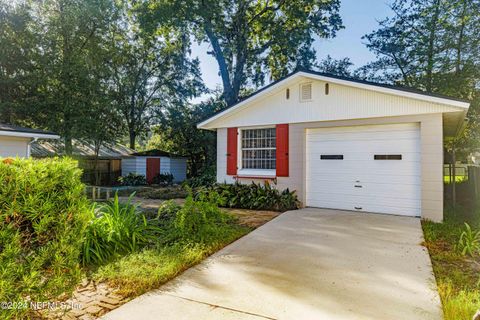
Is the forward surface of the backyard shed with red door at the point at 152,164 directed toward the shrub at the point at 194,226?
yes

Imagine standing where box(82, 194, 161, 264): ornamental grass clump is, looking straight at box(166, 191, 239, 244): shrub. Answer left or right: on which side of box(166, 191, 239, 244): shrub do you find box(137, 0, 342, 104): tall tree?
left

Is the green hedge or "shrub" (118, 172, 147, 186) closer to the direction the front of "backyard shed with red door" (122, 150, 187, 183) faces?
the green hedge

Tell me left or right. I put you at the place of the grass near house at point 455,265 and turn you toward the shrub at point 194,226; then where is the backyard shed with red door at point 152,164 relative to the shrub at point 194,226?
right

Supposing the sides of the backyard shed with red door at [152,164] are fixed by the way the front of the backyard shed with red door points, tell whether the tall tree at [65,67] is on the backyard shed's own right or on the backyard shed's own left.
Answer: on the backyard shed's own right

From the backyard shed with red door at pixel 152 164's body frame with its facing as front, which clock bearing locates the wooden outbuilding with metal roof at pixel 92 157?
the wooden outbuilding with metal roof at pixel 92 157 is roughly at 3 o'clock from the backyard shed with red door at pixel 152 164.

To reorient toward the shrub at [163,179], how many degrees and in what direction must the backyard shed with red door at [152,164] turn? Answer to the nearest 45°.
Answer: approximately 45° to its left

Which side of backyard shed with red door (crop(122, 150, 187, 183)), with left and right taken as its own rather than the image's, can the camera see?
front

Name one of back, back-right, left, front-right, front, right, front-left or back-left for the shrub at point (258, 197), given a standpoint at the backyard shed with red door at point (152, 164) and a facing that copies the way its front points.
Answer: front

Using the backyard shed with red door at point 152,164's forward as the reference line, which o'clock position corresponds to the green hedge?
The green hedge is roughly at 12 o'clock from the backyard shed with red door.

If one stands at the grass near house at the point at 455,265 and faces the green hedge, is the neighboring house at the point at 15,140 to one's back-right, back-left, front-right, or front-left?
front-right

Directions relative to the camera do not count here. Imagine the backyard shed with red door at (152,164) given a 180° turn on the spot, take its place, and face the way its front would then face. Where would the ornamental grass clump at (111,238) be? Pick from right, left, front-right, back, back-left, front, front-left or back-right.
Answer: back

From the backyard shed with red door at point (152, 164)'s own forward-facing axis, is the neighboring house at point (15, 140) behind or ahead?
ahead

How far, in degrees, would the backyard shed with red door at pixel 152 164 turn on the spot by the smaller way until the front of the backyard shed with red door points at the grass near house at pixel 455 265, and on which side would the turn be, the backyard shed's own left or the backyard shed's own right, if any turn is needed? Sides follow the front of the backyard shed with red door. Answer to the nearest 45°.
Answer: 0° — it already faces it
